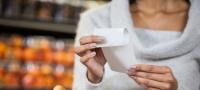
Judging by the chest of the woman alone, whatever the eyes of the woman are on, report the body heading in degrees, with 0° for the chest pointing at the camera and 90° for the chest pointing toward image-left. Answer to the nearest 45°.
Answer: approximately 0°

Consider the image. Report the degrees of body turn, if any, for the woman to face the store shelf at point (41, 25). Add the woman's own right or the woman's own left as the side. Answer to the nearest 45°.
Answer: approximately 135° to the woman's own right
